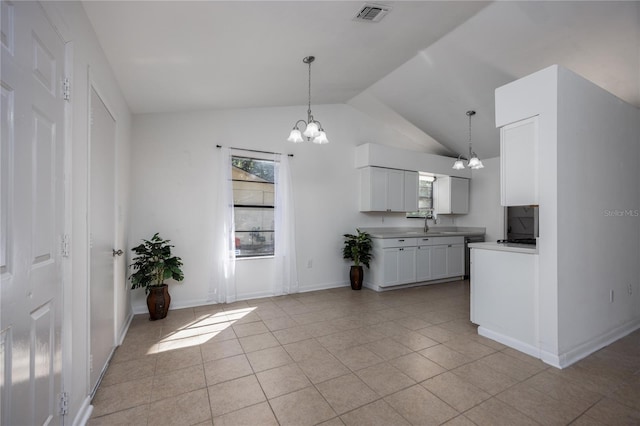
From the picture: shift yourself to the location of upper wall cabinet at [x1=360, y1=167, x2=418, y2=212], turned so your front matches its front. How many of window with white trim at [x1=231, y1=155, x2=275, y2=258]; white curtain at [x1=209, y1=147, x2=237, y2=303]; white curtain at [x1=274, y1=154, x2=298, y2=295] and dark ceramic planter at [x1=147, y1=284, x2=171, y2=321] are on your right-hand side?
4

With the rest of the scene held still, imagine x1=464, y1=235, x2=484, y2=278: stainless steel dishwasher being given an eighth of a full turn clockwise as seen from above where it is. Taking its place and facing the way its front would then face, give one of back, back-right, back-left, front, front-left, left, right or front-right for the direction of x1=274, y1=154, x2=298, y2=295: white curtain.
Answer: front-right

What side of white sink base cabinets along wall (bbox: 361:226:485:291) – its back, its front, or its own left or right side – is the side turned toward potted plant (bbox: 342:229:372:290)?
right

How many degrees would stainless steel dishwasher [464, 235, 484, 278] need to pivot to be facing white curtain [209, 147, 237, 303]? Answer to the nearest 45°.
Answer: approximately 90° to its right

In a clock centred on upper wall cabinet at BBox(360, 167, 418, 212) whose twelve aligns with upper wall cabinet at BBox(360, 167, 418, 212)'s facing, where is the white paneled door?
The white paneled door is roughly at 2 o'clock from the upper wall cabinet.

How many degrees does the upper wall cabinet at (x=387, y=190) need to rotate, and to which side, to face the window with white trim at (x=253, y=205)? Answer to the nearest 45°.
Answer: approximately 90° to its right

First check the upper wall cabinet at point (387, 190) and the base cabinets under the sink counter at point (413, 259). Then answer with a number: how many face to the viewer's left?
0

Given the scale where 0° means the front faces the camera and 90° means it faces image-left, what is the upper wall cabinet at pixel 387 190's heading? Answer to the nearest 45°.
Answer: approximately 315°

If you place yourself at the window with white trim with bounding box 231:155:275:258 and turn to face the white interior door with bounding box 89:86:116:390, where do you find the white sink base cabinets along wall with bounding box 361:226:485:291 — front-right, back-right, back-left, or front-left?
back-left

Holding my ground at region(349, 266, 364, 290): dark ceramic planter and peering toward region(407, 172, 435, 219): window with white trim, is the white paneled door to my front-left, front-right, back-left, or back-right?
back-right

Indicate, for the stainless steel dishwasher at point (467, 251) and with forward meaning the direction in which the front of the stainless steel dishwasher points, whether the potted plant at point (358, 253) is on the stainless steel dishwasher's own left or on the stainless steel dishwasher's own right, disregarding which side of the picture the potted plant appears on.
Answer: on the stainless steel dishwasher's own right

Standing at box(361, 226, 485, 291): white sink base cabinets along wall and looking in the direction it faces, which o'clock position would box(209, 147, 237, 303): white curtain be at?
The white curtain is roughly at 3 o'clock from the white sink base cabinets along wall.

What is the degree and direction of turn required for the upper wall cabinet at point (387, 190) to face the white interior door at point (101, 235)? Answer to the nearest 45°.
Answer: approximately 90° to its right

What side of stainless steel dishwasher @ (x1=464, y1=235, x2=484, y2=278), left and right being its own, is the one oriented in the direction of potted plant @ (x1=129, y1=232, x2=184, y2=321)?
right

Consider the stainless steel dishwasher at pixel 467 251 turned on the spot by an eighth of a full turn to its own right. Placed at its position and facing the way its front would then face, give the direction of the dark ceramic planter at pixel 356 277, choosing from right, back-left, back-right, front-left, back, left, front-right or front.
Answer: front-right
